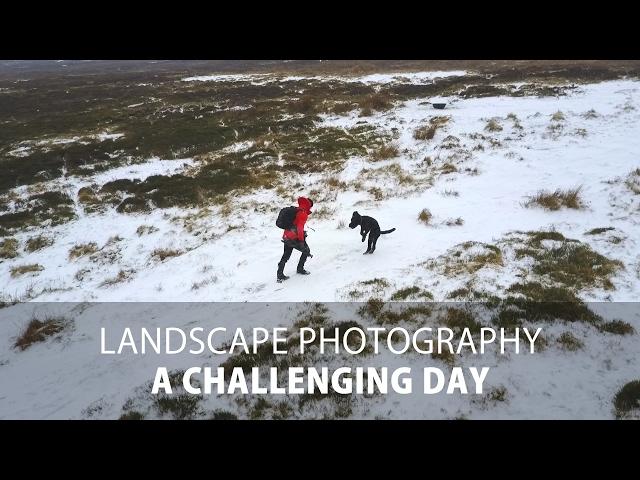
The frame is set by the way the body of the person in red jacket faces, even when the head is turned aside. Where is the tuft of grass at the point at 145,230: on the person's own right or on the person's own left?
on the person's own left

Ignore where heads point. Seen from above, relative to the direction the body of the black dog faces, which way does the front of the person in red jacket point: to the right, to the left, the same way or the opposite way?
the opposite way

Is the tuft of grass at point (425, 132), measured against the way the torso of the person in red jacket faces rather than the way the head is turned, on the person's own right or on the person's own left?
on the person's own left

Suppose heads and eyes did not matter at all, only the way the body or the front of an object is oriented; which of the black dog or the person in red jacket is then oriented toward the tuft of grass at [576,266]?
the person in red jacket

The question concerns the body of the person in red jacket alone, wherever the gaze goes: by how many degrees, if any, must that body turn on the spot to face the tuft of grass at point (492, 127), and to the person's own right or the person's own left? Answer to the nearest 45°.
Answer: approximately 45° to the person's own left

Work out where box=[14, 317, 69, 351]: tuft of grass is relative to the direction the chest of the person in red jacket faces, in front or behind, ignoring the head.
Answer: behind

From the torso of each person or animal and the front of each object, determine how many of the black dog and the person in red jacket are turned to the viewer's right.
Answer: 1

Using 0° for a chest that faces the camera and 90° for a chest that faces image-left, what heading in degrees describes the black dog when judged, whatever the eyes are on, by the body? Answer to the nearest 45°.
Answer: approximately 90°

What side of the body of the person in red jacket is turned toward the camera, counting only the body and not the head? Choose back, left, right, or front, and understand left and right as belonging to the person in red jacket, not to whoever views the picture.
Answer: right

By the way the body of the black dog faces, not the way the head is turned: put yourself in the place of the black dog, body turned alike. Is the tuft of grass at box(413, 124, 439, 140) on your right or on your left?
on your right
